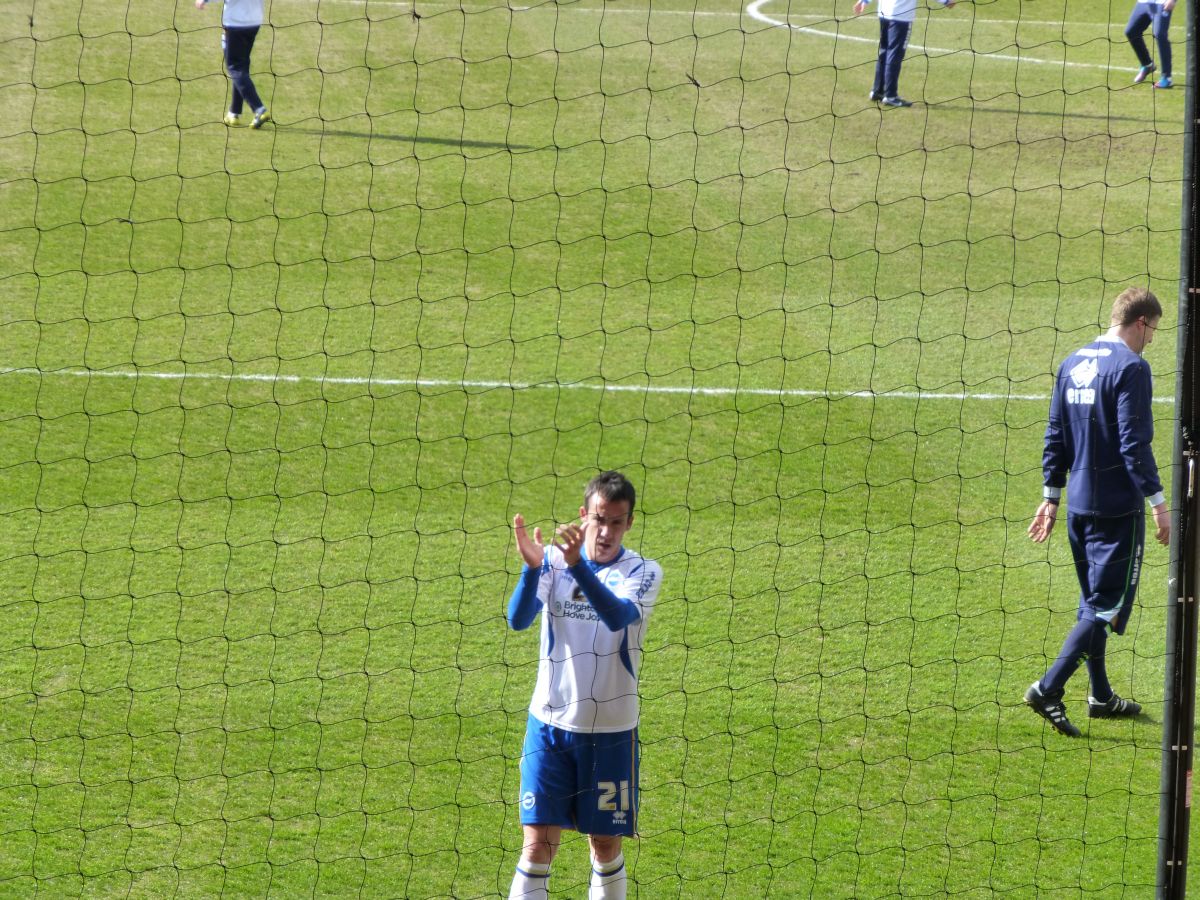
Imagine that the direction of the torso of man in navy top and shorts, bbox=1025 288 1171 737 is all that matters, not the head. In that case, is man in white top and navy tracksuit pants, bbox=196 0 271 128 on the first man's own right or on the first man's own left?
on the first man's own left

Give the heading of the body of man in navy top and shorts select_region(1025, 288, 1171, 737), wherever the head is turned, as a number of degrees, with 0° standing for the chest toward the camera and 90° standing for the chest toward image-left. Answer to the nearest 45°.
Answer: approximately 225°

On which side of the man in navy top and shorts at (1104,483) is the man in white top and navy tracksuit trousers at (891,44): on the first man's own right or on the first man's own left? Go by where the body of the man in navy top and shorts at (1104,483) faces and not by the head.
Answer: on the first man's own left
